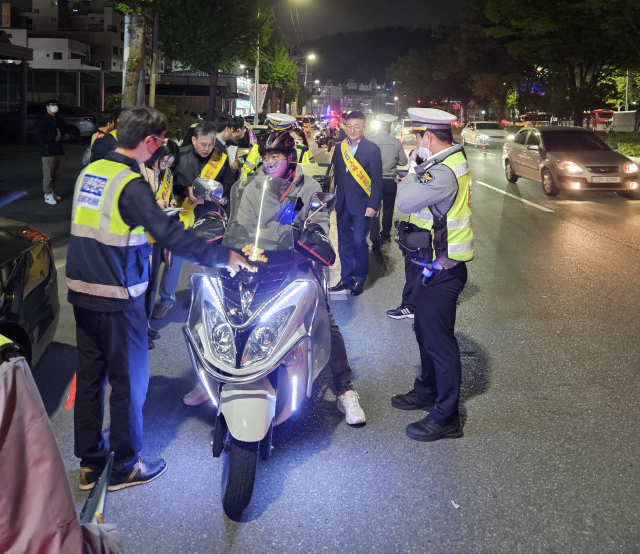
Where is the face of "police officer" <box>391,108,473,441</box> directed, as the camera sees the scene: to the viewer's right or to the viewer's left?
to the viewer's left

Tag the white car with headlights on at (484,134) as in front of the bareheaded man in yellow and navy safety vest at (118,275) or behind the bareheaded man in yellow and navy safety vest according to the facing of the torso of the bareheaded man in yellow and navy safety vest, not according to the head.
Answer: in front

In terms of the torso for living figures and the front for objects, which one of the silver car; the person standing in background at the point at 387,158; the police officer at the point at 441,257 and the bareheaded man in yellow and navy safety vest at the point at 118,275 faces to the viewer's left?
the police officer at the point at 441,257

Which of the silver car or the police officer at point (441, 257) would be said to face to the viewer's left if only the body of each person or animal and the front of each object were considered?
the police officer

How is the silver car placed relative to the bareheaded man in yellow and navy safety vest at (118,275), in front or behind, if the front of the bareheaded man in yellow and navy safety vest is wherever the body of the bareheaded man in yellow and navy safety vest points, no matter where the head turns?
in front

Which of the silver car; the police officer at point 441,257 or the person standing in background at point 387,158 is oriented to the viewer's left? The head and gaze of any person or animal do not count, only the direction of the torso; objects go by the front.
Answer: the police officer

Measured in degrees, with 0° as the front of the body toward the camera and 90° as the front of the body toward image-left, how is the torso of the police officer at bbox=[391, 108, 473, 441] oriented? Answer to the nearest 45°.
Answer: approximately 90°

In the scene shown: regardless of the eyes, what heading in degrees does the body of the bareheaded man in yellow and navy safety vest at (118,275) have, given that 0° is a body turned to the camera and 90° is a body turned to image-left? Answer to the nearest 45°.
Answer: approximately 225°

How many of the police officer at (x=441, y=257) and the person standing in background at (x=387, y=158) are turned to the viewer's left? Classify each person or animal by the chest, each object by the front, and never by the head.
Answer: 1

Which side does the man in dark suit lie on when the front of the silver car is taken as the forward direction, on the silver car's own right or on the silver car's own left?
on the silver car's own right
